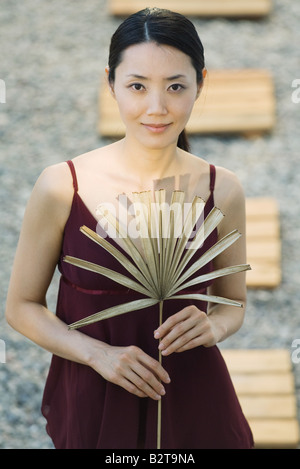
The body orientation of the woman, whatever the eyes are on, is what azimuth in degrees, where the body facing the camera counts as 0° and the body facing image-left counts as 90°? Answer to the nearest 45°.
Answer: approximately 0°
